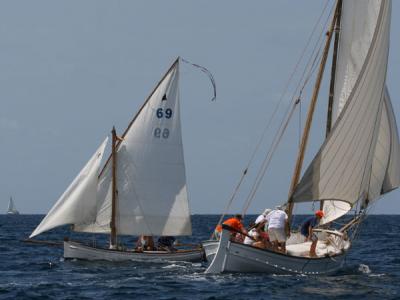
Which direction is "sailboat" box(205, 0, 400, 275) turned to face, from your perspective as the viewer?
facing away from the viewer and to the right of the viewer

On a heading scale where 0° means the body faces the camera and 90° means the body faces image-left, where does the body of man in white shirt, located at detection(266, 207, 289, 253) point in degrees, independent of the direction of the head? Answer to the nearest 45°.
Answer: approximately 180°

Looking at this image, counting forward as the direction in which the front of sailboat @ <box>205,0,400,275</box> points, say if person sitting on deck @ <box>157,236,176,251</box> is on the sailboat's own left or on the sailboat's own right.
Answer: on the sailboat's own left
